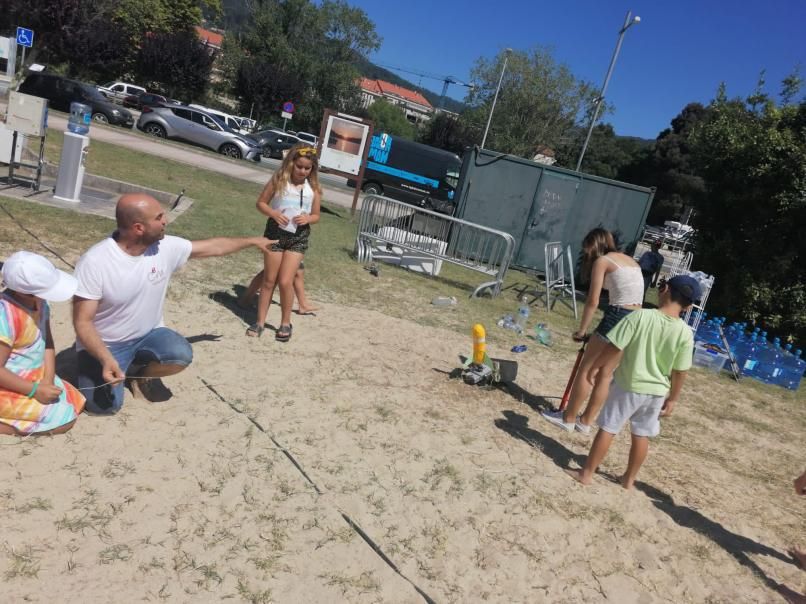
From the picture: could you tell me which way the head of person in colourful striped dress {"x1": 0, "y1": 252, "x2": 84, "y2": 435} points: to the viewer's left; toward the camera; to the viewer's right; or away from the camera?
to the viewer's right

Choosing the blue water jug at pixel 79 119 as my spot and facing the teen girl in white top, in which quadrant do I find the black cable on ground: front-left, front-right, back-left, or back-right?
front-right

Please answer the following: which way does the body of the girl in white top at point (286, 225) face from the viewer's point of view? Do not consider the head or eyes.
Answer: toward the camera

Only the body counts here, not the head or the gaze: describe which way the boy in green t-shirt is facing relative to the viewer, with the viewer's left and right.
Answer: facing away from the viewer and to the left of the viewer

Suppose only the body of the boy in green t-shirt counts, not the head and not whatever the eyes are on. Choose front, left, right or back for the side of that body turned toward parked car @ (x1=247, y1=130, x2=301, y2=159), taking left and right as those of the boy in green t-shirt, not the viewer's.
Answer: front

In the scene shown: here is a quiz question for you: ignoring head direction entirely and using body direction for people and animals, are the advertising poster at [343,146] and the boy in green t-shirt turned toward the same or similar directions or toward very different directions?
very different directions

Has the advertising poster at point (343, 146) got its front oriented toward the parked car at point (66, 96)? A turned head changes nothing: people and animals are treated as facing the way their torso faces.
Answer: no

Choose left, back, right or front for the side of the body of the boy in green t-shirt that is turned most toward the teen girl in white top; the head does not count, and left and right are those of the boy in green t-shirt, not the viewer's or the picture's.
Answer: front

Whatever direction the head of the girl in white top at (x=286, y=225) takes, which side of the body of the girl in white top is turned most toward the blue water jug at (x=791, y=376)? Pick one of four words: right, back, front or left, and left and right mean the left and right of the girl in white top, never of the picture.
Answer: left

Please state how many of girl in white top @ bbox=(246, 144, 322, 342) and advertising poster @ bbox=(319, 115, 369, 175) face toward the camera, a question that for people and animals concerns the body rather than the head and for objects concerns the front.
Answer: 2

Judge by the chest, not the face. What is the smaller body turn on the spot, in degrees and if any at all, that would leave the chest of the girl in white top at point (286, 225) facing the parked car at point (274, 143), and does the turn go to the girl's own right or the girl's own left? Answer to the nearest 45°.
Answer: approximately 180°

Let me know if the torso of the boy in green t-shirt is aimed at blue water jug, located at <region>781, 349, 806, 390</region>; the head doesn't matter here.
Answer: no

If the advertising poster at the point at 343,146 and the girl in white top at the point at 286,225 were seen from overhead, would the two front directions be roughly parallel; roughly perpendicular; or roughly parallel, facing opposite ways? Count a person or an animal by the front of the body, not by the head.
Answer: roughly parallel

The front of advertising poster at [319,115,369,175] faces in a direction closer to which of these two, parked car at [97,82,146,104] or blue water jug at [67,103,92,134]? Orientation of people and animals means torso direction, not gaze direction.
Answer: the blue water jug
